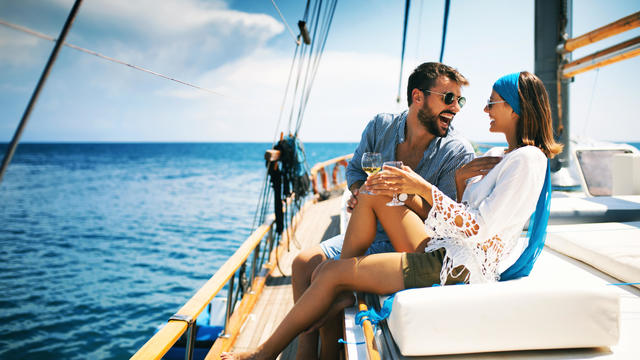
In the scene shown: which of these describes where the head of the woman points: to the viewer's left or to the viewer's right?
to the viewer's left

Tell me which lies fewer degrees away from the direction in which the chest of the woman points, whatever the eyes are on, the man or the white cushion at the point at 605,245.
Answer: the man

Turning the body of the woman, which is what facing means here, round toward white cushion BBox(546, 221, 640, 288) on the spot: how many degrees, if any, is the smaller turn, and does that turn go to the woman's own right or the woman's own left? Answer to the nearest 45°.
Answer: approximately 135° to the woman's own right

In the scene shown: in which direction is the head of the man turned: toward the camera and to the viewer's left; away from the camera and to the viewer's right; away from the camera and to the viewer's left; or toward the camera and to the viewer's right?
toward the camera and to the viewer's right

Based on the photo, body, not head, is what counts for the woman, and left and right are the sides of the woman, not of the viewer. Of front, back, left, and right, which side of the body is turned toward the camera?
left

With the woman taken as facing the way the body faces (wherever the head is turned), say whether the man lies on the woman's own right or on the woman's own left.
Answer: on the woman's own right
